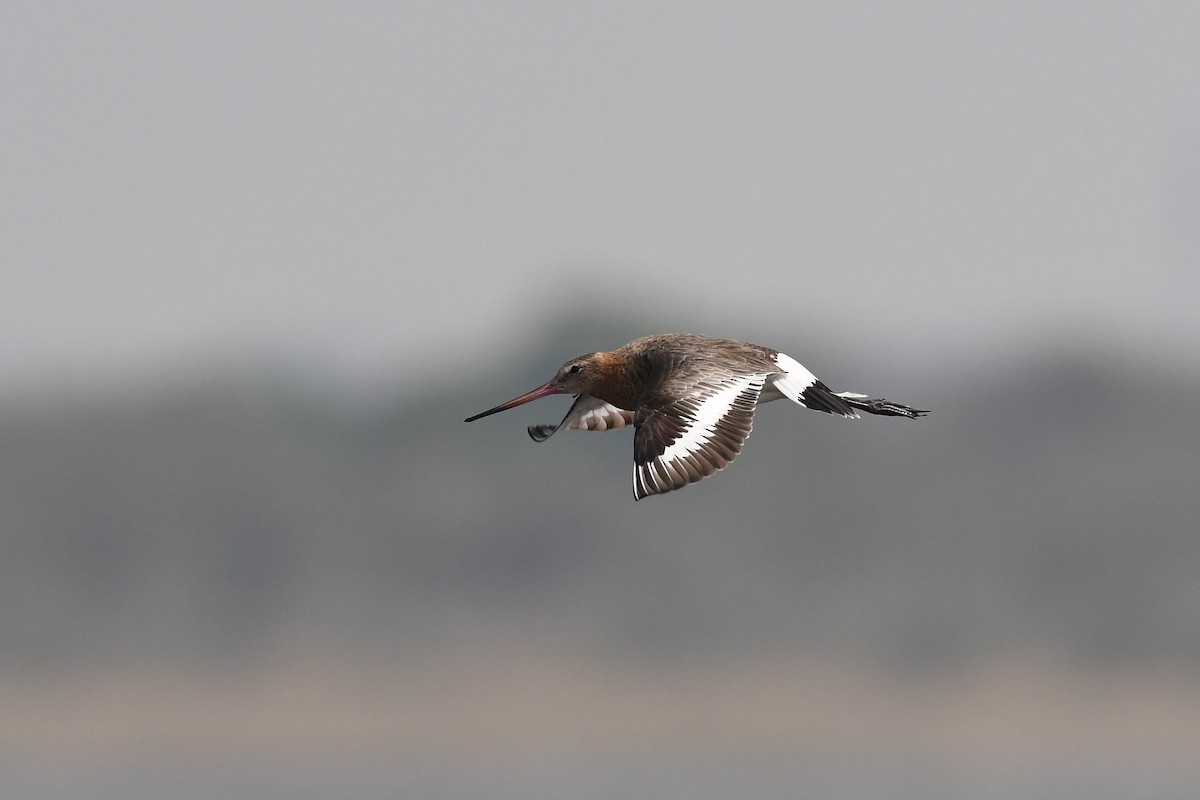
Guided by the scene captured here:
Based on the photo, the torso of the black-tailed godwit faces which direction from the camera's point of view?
to the viewer's left
